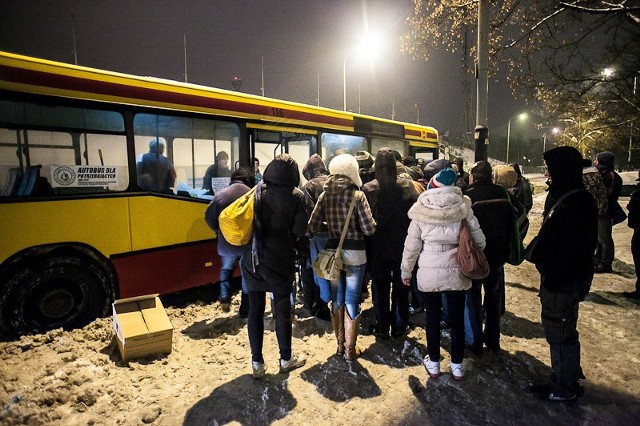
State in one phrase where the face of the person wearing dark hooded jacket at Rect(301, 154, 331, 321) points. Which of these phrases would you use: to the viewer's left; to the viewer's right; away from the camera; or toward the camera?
away from the camera

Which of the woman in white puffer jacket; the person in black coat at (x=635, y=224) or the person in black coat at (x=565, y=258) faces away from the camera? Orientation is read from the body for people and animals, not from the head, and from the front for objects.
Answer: the woman in white puffer jacket

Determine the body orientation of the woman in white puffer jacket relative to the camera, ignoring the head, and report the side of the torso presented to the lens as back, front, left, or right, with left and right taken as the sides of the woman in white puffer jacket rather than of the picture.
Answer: back

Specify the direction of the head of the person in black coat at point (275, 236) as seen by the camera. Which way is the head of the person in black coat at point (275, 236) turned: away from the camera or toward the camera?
away from the camera

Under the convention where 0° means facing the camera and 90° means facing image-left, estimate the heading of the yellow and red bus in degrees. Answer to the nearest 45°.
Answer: approximately 225°

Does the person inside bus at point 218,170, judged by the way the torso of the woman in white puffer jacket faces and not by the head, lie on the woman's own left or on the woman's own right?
on the woman's own left

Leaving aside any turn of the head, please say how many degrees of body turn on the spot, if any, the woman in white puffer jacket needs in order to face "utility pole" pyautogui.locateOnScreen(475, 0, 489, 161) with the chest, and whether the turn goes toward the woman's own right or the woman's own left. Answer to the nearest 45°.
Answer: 0° — they already face it

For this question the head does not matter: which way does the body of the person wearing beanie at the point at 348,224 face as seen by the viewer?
away from the camera

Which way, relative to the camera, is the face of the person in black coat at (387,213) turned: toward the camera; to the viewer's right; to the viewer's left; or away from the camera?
away from the camera

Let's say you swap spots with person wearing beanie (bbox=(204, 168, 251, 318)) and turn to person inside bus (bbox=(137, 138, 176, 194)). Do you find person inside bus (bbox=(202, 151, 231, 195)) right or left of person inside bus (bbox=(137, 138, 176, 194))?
right

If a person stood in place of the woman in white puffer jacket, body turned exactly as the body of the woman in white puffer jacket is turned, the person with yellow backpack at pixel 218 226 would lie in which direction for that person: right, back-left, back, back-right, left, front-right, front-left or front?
left

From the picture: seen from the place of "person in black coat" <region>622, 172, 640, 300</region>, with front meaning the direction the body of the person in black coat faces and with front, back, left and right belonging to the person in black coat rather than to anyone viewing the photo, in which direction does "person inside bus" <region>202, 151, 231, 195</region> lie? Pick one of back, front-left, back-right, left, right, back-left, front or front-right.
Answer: front-left

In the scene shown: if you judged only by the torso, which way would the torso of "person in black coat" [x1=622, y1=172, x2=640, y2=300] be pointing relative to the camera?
to the viewer's left

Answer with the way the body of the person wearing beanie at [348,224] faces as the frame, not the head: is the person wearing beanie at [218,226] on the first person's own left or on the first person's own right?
on the first person's own left
